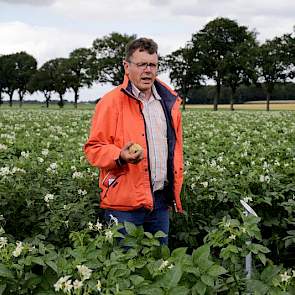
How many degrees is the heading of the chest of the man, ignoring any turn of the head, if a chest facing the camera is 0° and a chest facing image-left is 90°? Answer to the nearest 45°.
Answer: approximately 315°
